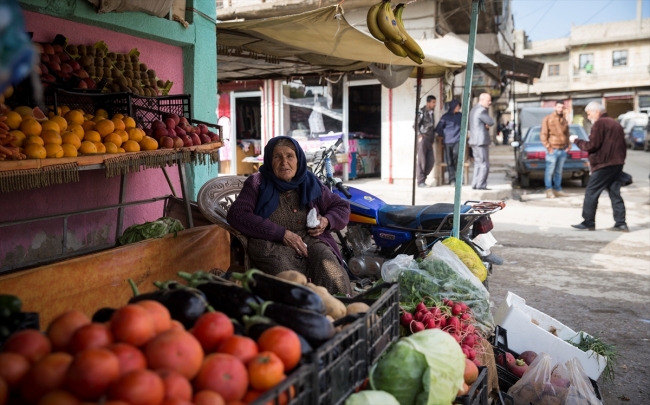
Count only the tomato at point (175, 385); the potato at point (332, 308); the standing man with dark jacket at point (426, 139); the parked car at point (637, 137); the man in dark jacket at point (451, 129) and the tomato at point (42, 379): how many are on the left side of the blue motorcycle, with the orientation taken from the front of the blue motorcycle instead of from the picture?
3

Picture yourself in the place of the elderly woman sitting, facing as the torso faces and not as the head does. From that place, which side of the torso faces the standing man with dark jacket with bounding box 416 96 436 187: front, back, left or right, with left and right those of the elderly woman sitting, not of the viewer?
back

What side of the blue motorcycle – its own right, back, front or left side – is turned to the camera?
left

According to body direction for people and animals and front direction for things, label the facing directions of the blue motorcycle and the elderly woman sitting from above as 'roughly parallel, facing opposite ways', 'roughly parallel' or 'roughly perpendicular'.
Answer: roughly perpendicular

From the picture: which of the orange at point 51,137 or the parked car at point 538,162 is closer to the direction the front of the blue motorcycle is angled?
the orange

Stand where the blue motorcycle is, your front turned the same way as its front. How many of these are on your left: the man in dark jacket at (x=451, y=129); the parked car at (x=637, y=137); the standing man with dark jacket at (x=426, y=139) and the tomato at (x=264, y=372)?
1

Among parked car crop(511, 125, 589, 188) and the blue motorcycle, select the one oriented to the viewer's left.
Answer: the blue motorcycle

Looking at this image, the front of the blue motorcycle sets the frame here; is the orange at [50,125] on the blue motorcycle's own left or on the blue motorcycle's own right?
on the blue motorcycle's own left

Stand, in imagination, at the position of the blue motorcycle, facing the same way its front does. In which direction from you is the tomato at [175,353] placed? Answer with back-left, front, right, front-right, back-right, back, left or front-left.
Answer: left

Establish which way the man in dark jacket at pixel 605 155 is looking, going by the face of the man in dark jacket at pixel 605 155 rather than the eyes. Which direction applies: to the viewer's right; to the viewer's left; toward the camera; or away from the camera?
to the viewer's left

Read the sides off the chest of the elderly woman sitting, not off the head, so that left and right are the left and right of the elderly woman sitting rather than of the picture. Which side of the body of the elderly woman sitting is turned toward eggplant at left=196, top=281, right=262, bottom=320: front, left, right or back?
front

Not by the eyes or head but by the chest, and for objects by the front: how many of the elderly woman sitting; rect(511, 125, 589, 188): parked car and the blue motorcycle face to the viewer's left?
1

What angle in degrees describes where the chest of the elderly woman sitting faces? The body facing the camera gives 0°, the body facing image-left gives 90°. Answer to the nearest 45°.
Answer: approximately 0°
